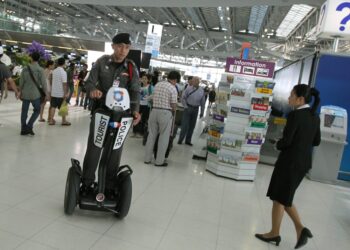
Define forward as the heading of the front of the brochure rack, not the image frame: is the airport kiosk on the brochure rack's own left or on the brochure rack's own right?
on the brochure rack's own left

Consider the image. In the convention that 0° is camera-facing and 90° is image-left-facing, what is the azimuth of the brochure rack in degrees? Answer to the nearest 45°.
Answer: approximately 0°

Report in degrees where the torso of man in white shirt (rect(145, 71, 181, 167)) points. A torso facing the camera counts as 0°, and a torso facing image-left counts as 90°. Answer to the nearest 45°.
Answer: approximately 225°

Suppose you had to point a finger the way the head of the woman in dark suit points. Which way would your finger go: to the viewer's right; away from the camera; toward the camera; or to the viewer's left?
to the viewer's left

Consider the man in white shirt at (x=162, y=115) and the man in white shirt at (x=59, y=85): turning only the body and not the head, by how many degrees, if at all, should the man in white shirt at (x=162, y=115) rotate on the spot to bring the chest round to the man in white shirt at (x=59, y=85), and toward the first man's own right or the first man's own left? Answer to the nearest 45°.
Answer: approximately 90° to the first man's own left

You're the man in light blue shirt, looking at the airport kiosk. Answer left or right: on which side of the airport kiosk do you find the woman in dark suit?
right

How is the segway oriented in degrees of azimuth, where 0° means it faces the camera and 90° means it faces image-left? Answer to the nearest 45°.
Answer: approximately 0°
